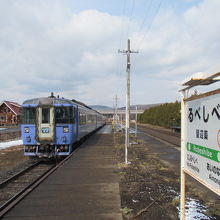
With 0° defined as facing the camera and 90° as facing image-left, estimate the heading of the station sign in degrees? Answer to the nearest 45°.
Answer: approximately 45°

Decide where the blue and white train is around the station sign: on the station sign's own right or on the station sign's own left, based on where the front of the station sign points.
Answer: on the station sign's own right
